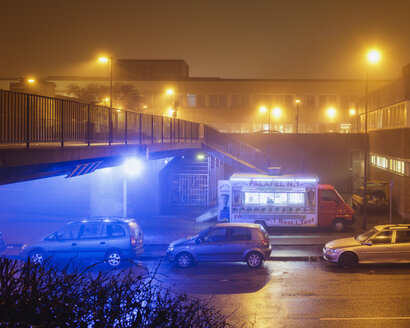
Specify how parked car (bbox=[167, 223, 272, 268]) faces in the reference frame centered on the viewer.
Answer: facing to the left of the viewer

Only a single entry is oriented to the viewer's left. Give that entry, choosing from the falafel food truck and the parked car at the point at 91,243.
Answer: the parked car

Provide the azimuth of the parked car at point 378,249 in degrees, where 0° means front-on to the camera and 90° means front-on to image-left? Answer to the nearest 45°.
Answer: approximately 90°

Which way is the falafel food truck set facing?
to the viewer's right

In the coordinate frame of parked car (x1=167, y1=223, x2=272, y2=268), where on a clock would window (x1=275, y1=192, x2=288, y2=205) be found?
The window is roughly at 4 o'clock from the parked car.

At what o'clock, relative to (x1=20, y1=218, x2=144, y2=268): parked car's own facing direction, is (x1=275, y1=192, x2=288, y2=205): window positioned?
The window is roughly at 5 o'clock from the parked car.

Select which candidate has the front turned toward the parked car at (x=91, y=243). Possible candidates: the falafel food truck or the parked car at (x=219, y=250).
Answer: the parked car at (x=219, y=250)

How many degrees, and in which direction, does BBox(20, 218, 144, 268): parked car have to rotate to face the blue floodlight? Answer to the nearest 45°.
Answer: approximately 90° to its right

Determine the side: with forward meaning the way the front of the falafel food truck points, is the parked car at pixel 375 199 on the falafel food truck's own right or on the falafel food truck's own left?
on the falafel food truck's own left

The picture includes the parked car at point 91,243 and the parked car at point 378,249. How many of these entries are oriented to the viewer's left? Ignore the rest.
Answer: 2

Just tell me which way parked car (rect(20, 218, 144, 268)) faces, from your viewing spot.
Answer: facing to the left of the viewer
